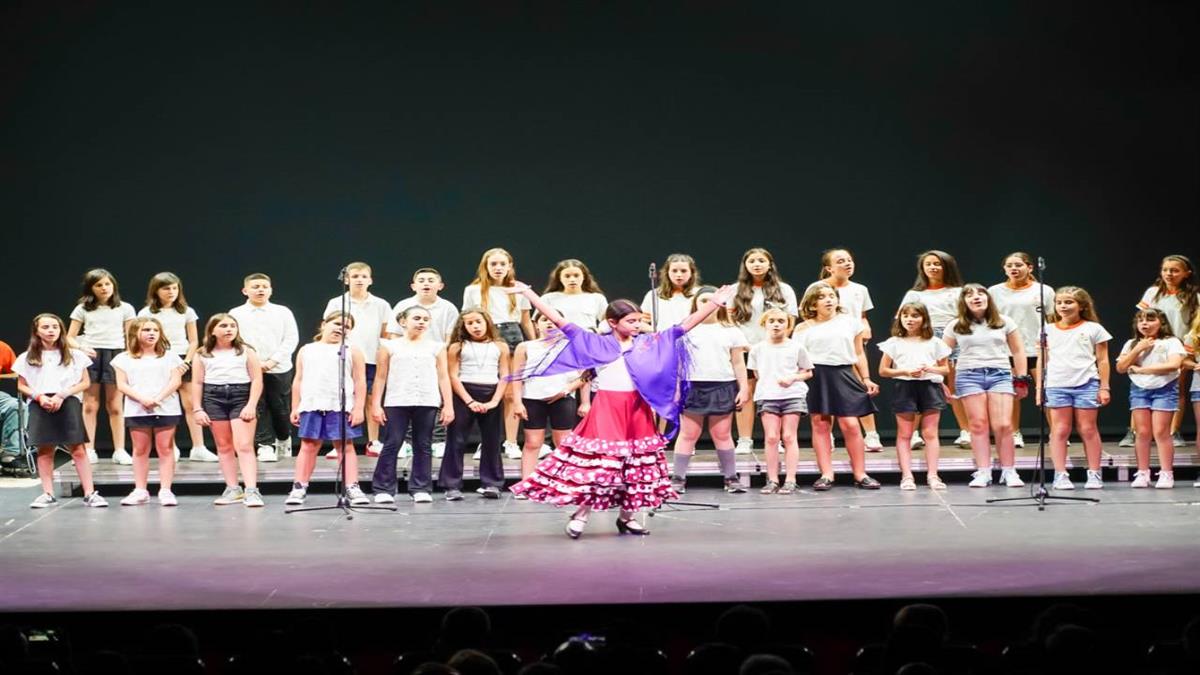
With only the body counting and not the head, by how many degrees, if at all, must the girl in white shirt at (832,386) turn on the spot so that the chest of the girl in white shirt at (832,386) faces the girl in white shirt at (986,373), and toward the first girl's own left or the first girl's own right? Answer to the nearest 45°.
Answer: approximately 90° to the first girl's own left

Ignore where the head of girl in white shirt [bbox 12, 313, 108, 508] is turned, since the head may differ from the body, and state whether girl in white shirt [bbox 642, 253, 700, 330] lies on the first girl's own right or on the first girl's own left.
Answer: on the first girl's own left

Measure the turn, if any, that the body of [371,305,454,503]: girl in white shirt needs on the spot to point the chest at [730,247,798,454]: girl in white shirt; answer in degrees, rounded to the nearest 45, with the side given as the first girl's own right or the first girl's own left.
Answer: approximately 90° to the first girl's own left

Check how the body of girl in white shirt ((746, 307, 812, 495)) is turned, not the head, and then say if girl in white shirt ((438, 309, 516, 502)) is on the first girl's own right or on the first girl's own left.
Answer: on the first girl's own right

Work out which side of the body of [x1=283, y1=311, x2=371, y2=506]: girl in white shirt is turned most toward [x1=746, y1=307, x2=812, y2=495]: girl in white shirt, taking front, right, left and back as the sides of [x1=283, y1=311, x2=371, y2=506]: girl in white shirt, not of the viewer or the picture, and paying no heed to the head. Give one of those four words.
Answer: left

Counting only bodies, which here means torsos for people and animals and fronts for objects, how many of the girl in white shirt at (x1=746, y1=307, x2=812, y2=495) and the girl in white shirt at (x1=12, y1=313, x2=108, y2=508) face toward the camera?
2

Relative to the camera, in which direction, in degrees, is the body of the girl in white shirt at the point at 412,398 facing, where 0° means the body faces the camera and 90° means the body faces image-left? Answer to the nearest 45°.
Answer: approximately 0°

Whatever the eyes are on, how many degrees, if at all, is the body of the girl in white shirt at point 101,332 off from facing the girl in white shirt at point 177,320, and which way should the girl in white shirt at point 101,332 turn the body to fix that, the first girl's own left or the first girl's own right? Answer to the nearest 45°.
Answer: approximately 45° to the first girl's own left

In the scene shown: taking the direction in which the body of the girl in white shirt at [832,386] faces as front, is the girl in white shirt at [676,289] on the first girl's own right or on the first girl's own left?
on the first girl's own right
